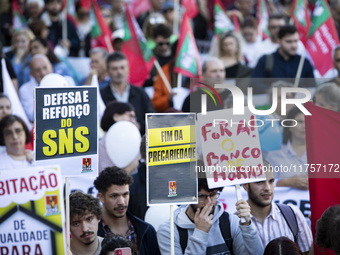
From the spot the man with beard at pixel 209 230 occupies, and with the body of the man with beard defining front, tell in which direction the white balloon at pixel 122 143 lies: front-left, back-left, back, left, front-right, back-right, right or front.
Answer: back-right

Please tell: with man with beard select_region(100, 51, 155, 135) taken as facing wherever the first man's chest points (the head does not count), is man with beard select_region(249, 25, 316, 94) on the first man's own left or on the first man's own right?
on the first man's own left

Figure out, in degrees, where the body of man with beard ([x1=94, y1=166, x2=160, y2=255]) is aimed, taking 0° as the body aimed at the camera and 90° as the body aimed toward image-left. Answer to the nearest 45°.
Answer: approximately 315°

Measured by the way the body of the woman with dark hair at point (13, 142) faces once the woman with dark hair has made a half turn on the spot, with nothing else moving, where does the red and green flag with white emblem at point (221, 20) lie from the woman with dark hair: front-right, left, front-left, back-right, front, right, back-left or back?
front-right

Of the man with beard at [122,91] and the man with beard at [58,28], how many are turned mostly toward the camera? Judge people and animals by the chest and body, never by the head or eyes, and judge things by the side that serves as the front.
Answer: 2

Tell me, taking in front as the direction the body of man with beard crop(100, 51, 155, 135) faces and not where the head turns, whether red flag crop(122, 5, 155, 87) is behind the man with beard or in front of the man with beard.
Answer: behind

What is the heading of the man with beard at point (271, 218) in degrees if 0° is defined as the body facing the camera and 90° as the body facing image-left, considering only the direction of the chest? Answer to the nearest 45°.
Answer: approximately 0°
